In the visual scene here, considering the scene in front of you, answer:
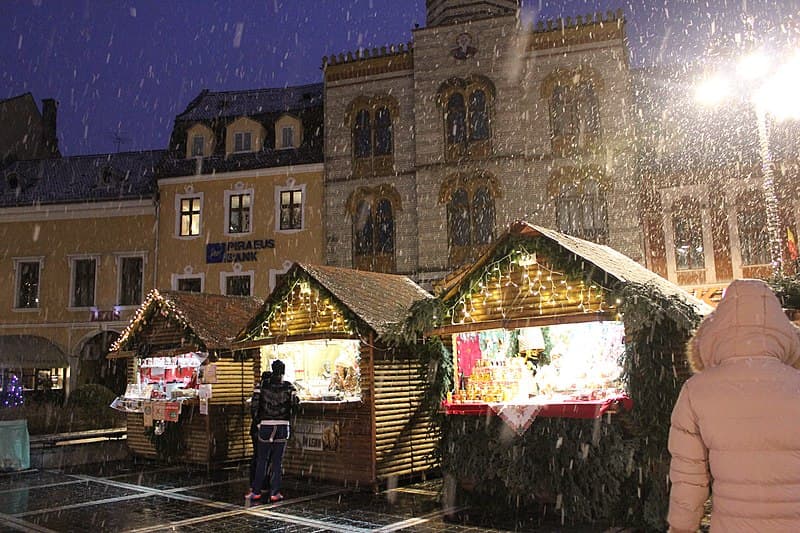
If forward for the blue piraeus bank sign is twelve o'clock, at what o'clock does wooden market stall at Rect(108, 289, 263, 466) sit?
The wooden market stall is roughly at 12 o'clock from the blue piraeus bank sign.

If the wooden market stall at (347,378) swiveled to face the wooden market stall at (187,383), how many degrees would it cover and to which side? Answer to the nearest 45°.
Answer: approximately 90° to its right

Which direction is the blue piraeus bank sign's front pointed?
toward the camera

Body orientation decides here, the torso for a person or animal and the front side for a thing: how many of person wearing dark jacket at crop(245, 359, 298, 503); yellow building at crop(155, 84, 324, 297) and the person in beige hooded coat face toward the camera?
1

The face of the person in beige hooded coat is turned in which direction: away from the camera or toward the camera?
away from the camera

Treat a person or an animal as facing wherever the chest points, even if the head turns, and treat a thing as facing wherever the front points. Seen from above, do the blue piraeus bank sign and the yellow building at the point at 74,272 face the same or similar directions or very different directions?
same or similar directions

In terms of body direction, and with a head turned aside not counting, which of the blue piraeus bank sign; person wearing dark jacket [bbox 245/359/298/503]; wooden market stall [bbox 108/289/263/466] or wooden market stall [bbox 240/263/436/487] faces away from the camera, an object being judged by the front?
the person wearing dark jacket

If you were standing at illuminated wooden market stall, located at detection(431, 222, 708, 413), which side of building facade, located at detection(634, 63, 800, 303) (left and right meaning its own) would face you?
front

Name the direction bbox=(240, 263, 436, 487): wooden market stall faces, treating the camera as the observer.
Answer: facing the viewer and to the left of the viewer

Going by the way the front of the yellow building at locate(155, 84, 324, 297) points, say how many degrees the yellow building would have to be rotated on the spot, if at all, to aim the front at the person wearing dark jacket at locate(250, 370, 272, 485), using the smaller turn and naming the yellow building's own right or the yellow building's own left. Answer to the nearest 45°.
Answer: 0° — it already faces them

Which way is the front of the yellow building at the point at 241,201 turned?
toward the camera

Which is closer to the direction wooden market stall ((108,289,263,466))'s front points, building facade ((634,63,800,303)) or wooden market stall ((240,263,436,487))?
the wooden market stall

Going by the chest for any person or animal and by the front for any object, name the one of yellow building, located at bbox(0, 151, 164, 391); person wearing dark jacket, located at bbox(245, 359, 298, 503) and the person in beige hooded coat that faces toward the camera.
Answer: the yellow building

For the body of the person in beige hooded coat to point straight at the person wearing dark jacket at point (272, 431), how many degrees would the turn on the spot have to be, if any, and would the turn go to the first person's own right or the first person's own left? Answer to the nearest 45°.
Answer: approximately 45° to the first person's own left

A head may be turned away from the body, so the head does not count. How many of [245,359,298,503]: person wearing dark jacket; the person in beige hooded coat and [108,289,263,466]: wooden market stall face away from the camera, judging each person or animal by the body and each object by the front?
2

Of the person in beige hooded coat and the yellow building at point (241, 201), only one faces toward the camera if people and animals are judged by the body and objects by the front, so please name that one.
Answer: the yellow building

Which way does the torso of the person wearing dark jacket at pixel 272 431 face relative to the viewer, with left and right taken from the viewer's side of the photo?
facing away from the viewer
